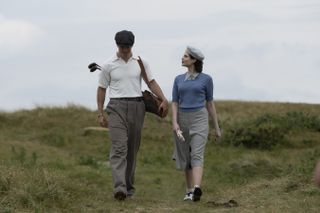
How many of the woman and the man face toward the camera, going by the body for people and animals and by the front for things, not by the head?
2

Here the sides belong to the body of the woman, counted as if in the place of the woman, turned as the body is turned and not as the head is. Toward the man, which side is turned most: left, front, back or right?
right

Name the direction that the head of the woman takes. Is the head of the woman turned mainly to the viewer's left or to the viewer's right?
to the viewer's left

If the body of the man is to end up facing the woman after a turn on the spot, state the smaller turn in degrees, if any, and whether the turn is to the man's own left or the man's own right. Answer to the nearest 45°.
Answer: approximately 90° to the man's own left

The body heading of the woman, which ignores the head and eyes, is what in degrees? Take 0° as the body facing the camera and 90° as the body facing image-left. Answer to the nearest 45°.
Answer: approximately 0°

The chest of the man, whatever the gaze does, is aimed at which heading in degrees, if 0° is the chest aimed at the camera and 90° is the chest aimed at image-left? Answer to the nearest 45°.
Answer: approximately 0°
